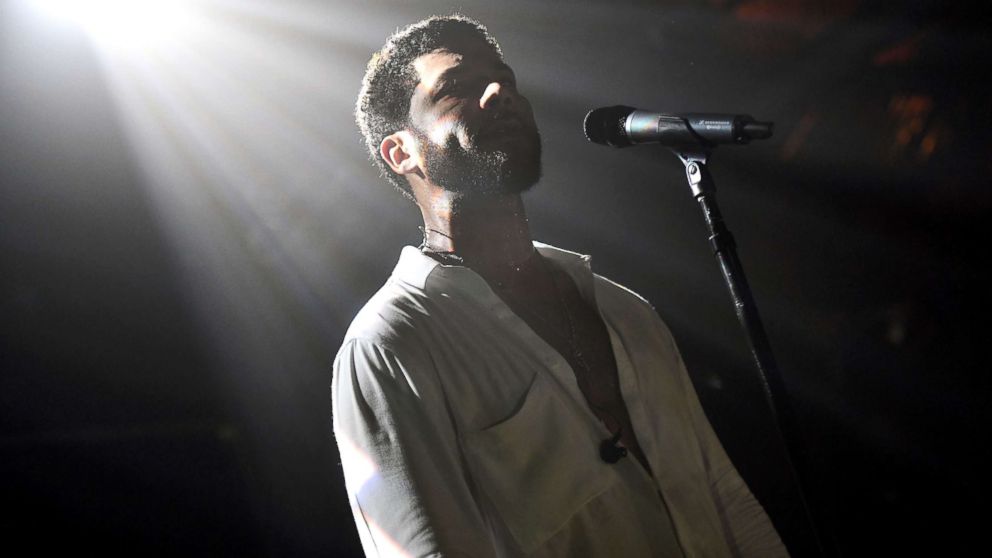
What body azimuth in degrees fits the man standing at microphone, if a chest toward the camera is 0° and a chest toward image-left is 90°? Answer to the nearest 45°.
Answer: approximately 315°
